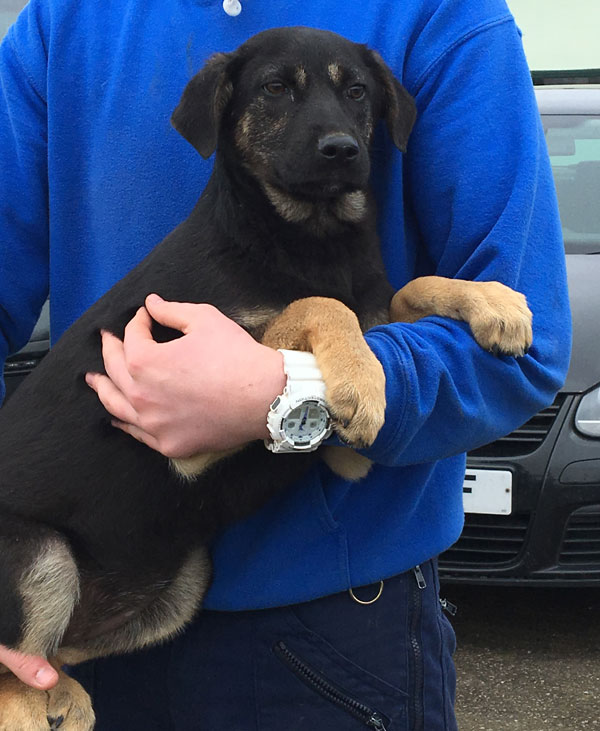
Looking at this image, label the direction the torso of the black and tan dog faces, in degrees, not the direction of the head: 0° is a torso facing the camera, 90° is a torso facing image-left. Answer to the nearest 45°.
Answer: approximately 315°
